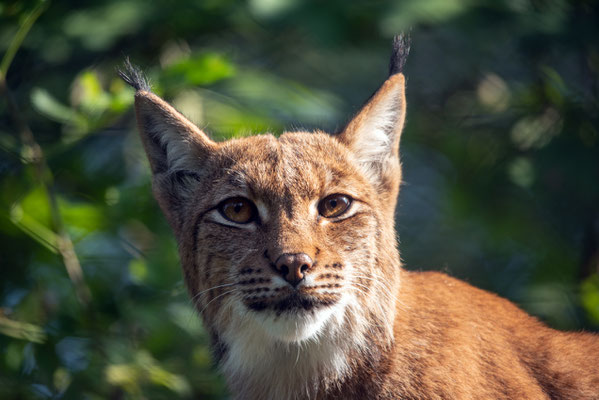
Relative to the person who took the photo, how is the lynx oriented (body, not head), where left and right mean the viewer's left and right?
facing the viewer and to the left of the viewer
